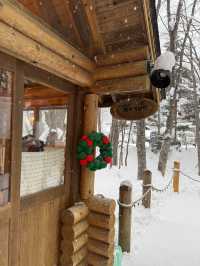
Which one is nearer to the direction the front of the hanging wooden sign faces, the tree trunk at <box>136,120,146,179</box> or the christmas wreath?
the christmas wreath

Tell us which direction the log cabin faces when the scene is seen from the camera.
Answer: facing the viewer and to the right of the viewer

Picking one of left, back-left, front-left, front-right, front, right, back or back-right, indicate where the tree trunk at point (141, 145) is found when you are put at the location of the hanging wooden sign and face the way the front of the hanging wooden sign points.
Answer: back

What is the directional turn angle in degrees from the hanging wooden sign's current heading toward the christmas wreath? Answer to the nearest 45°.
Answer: approximately 45° to its right

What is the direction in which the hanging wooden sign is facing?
toward the camera
